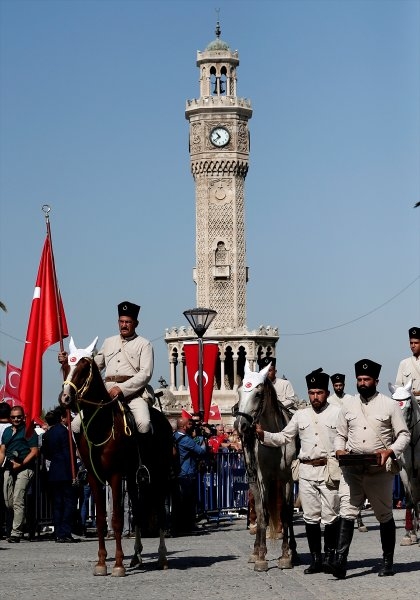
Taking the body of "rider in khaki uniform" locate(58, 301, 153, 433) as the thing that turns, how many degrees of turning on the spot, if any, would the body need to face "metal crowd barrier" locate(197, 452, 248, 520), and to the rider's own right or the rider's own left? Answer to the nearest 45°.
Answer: approximately 135° to the rider's own right

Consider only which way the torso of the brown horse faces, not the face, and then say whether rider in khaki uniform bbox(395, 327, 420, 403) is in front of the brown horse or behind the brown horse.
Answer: behind

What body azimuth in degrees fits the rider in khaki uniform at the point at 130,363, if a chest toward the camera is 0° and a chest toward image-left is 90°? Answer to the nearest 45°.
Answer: approximately 45°

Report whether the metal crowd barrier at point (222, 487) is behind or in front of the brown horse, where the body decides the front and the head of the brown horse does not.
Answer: behind

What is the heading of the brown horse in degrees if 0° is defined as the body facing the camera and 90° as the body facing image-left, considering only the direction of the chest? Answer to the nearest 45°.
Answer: approximately 45°

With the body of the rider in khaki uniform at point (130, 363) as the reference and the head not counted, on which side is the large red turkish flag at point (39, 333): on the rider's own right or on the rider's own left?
on the rider's own right
